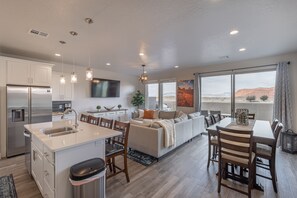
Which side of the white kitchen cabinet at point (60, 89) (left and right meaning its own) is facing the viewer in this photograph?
front

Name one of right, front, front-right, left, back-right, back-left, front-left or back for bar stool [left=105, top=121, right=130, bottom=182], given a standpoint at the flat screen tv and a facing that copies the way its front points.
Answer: front-right

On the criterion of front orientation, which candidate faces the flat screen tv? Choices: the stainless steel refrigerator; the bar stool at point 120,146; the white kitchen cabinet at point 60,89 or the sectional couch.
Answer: the sectional couch

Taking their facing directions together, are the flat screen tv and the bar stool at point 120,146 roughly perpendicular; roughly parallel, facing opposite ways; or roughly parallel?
roughly perpendicular

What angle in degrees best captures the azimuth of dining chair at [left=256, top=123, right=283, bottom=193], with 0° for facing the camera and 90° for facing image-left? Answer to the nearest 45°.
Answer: approximately 90°

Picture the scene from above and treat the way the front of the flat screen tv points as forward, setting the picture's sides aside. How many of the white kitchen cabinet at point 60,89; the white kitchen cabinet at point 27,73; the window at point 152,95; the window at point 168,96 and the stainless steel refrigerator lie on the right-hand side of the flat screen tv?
3

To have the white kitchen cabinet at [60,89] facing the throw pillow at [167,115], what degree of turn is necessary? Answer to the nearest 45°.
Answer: approximately 90° to its left

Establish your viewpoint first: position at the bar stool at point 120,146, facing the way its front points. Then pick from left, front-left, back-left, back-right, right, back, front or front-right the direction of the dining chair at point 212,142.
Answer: back-left

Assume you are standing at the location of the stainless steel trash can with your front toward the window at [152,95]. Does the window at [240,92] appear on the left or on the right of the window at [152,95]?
right

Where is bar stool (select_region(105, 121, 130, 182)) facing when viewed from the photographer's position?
facing the viewer and to the left of the viewer

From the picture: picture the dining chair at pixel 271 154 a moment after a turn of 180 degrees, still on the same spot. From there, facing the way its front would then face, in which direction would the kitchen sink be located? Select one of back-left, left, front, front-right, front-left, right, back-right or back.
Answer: back-right

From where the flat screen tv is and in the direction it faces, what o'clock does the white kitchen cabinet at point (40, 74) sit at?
The white kitchen cabinet is roughly at 3 o'clock from the flat screen tv.

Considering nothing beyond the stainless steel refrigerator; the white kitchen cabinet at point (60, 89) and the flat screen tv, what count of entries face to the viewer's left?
0

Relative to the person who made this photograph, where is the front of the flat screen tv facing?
facing the viewer and to the right of the viewer

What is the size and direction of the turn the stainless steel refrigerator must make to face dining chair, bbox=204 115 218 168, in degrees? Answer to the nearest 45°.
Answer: approximately 45° to its left

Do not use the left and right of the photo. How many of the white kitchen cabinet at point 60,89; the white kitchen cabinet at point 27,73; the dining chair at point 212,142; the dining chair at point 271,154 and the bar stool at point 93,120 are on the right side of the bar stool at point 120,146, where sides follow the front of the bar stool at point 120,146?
3

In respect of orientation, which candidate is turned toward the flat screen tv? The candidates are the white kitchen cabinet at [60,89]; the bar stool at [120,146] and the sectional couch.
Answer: the sectional couch

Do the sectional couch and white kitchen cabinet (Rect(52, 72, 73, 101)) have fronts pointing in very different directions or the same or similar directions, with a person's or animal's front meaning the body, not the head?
very different directions

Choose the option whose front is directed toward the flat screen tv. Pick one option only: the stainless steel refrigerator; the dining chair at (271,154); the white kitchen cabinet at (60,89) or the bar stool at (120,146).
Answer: the dining chair at (271,154)
